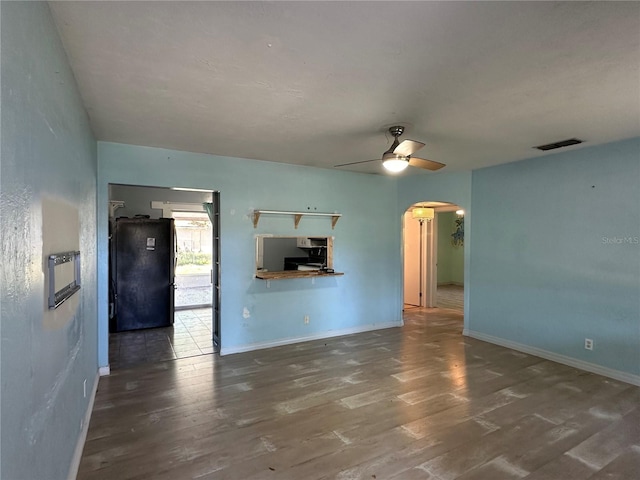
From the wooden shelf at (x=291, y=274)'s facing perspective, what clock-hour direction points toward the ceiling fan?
The ceiling fan is roughly at 11 o'clock from the wooden shelf.

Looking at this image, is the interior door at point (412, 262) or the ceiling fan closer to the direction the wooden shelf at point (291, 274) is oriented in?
the ceiling fan

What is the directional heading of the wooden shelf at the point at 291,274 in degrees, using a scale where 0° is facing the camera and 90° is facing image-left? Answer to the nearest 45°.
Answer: approximately 0°
